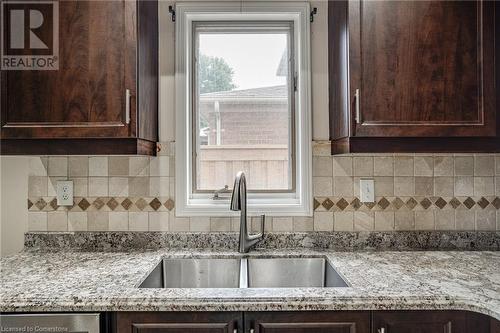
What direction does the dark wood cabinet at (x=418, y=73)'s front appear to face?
toward the camera

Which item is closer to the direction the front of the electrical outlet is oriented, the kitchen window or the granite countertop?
the granite countertop

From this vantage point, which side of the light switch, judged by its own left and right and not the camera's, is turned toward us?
front

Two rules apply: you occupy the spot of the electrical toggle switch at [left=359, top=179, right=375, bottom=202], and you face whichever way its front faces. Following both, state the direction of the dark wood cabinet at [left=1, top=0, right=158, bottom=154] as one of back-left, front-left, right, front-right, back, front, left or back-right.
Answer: front-right

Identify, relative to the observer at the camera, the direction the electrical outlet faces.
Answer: facing the viewer

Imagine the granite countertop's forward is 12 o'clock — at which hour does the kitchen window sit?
The kitchen window is roughly at 6 o'clock from the granite countertop.
